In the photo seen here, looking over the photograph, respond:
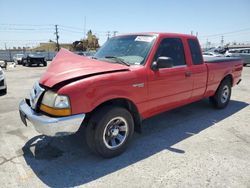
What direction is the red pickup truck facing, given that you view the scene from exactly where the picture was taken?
facing the viewer and to the left of the viewer

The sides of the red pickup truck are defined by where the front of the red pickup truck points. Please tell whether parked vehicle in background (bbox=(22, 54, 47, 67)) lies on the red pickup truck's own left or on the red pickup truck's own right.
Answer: on the red pickup truck's own right
